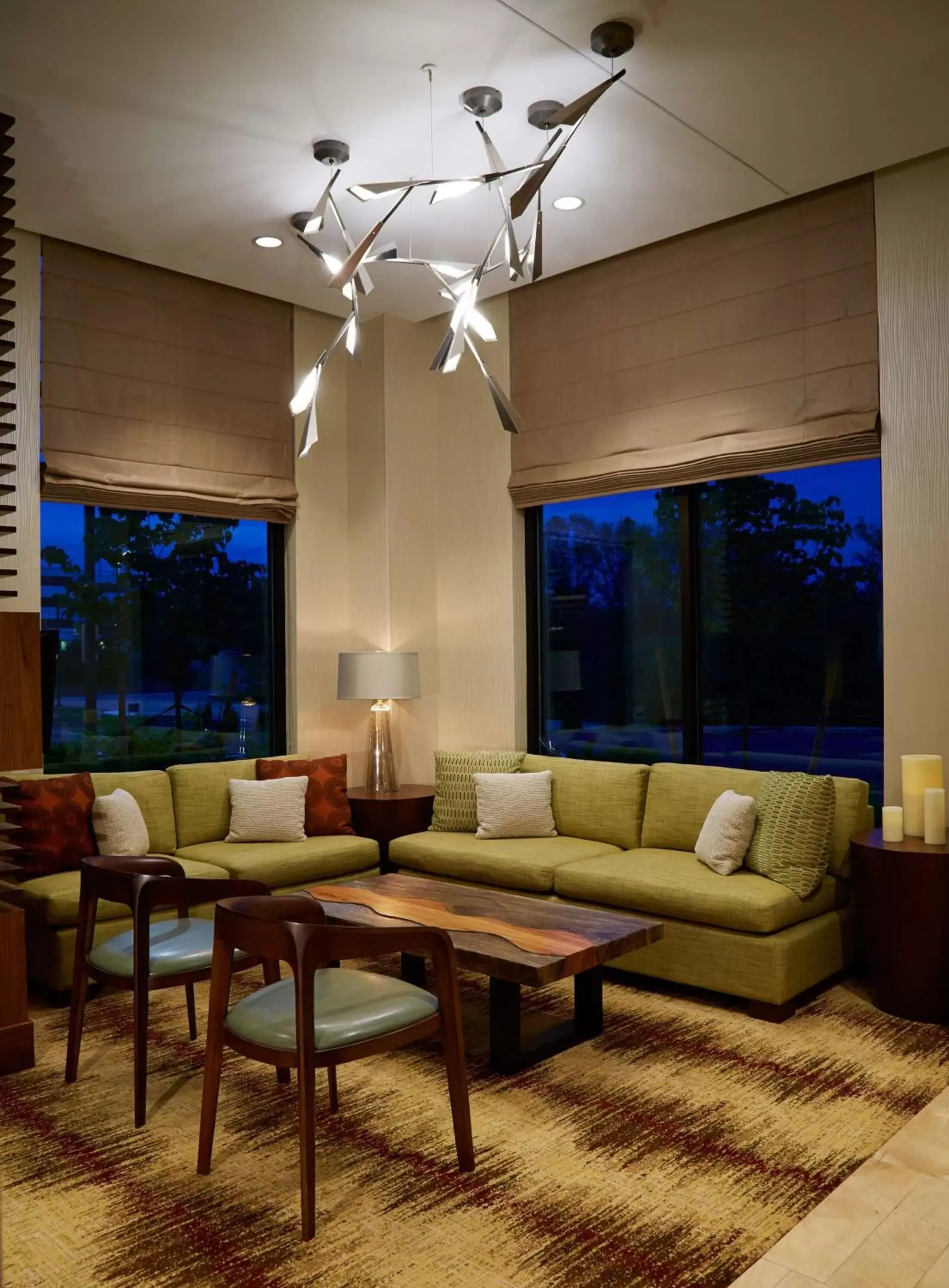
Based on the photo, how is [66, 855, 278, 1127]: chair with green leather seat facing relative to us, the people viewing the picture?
facing away from the viewer and to the right of the viewer

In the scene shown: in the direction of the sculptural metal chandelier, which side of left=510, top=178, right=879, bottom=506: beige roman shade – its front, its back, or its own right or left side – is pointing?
front

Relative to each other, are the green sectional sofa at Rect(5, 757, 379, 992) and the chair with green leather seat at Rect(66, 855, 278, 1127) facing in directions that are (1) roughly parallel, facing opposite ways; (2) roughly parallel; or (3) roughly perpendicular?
roughly perpendicular

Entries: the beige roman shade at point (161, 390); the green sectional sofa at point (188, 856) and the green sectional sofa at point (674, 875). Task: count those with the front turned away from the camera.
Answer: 0

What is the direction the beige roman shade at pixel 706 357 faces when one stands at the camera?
facing the viewer and to the left of the viewer

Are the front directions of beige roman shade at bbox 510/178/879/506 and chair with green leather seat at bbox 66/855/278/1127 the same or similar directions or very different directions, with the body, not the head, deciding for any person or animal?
very different directions

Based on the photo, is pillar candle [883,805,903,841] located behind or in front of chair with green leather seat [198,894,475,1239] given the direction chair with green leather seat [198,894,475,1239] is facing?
in front

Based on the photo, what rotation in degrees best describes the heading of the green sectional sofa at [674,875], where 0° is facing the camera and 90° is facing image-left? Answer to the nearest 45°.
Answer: approximately 45°

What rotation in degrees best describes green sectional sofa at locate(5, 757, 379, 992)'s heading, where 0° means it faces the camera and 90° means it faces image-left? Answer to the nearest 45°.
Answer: approximately 315°

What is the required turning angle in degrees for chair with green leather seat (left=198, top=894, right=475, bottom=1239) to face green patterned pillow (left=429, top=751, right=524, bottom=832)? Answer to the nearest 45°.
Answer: approximately 45° to its left

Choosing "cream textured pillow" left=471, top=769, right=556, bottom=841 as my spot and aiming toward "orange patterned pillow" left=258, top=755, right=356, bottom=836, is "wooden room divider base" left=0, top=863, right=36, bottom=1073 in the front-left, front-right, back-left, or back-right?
front-left

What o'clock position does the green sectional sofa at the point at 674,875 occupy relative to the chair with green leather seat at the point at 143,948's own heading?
The green sectional sofa is roughly at 1 o'clock from the chair with green leather seat.
